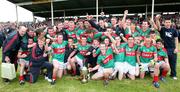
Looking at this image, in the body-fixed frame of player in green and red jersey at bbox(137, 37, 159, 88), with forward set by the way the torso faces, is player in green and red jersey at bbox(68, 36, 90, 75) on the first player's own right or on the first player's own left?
on the first player's own right

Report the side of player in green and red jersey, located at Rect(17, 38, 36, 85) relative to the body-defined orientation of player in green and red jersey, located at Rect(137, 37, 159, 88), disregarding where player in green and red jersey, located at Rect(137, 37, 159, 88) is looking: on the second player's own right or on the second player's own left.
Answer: on the second player's own right

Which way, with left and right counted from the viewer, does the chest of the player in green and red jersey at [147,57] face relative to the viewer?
facing the viewer

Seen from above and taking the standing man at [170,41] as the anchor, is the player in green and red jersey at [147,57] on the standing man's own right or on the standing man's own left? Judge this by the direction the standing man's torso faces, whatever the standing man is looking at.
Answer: on the standing man's own right

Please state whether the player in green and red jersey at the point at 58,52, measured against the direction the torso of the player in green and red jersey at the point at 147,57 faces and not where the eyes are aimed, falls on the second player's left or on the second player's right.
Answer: on the second player's right

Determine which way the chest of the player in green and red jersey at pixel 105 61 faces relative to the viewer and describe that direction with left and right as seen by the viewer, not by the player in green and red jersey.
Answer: facing the viewer and to the left of the viewer

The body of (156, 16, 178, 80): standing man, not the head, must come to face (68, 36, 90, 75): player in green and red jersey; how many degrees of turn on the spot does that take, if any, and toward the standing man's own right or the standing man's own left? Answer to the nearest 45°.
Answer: approximately 90° to the standing man's own right

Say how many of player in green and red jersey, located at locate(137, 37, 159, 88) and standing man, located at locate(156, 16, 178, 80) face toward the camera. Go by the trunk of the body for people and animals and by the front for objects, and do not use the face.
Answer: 2

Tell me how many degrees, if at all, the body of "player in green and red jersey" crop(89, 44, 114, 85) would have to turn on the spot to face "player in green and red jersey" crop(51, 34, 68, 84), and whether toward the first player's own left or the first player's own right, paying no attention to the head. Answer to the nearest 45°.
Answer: approximately 45° to the first player's own right

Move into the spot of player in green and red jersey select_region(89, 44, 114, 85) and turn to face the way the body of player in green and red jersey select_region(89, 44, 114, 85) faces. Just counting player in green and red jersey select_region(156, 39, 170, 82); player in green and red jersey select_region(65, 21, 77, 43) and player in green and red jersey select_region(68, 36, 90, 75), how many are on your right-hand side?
2
